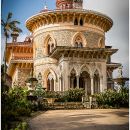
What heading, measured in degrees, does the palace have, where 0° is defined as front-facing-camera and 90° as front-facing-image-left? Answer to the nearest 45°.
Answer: approximately 0°

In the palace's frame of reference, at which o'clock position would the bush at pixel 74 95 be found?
The bush is roughly at 12 o'clock from the palace.
